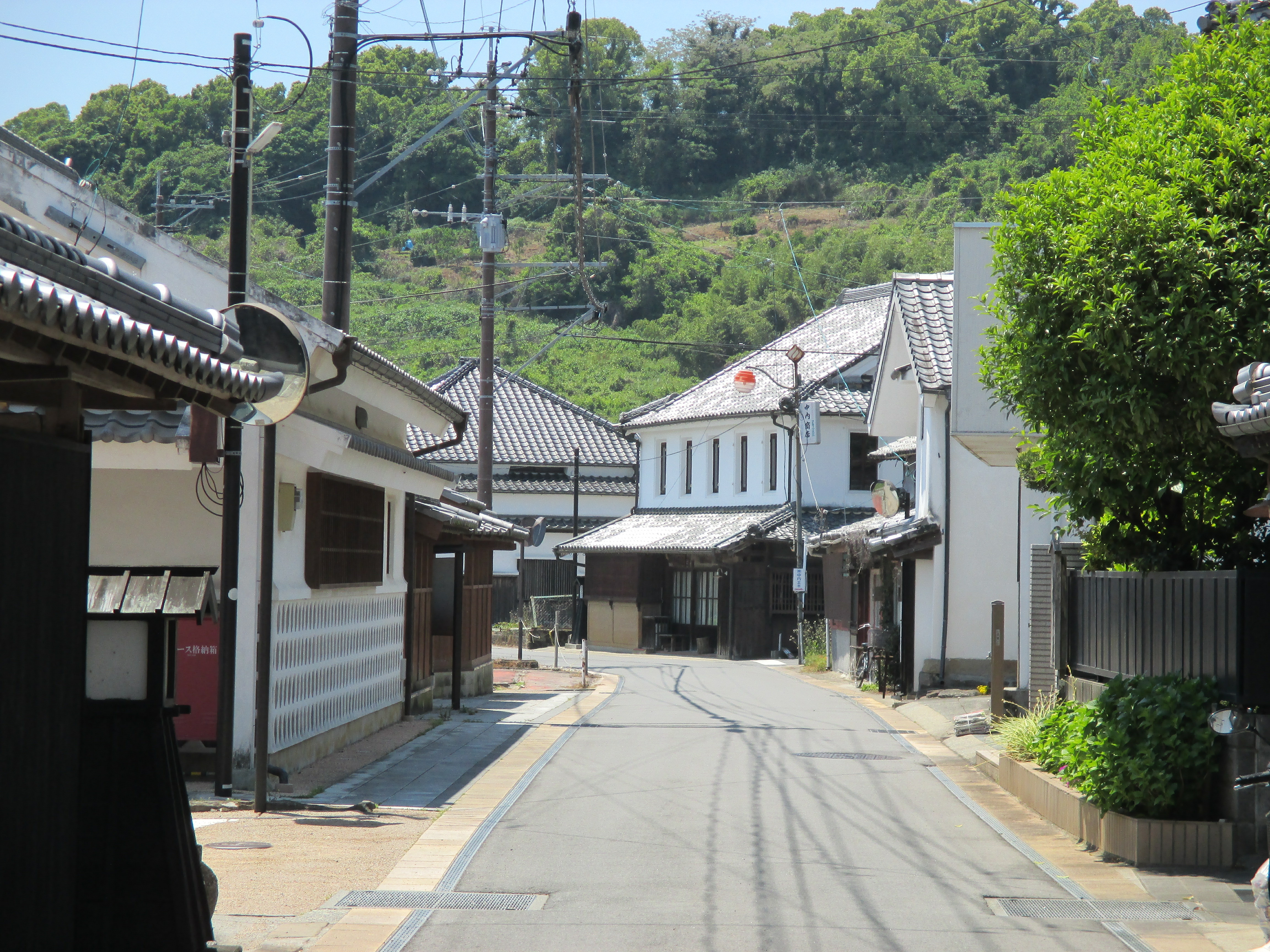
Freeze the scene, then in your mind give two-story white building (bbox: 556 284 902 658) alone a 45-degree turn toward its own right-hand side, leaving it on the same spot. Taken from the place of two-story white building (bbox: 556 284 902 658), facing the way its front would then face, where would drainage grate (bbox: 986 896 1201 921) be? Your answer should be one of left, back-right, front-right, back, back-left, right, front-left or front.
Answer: left

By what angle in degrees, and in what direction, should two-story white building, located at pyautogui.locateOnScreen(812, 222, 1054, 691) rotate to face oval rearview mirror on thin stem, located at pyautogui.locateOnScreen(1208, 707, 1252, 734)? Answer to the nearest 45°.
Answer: approximately 90° to its left

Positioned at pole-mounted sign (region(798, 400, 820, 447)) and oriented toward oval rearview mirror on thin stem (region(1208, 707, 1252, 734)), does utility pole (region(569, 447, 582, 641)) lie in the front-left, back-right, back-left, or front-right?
back-right

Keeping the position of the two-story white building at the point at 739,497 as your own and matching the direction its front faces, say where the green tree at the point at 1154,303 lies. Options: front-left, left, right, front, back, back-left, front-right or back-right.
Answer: front-left

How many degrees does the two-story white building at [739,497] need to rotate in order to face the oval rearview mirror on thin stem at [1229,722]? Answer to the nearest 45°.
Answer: approximately 45° to its left

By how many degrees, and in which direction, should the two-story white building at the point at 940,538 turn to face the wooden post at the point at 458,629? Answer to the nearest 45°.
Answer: approximately 45° to its left

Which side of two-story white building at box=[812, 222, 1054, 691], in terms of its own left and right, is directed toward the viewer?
left

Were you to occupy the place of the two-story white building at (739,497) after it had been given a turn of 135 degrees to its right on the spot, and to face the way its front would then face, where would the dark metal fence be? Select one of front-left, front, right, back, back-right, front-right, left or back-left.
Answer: back

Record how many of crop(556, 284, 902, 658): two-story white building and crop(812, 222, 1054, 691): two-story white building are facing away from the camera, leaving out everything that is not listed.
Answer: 0

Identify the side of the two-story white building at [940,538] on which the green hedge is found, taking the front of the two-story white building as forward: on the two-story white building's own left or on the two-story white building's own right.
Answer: on the two-story white building's own left

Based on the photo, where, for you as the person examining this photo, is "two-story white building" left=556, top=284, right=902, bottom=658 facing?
facing the viewer and to the left of the viewer

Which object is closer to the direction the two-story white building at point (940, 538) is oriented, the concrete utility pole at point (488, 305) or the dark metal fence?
the concrete utility pole

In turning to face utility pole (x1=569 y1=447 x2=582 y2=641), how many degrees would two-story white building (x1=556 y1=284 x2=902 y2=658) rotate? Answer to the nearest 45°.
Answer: approximately 90° to its right

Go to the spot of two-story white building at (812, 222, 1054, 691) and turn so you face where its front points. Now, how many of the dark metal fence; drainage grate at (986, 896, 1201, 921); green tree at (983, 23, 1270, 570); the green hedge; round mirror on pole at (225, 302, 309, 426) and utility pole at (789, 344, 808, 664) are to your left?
5

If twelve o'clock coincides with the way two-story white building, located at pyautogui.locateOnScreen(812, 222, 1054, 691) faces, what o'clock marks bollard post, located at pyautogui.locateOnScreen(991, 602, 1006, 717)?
The bollard post is roughly at 9 o'clock from the two-story white building.

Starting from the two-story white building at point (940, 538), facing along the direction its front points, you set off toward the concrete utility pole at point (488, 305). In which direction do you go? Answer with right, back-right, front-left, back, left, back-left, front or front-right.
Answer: front

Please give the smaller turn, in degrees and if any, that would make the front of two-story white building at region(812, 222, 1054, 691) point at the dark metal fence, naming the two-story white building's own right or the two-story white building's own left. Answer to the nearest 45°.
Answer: approximately 90° to the two-story white building's own left
